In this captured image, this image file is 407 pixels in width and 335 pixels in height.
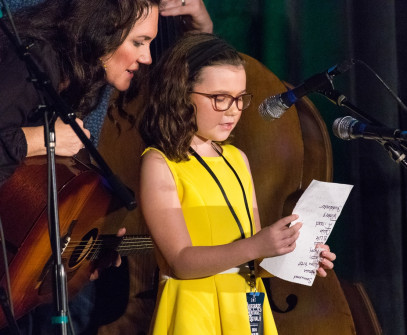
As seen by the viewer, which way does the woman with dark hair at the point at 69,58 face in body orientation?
to the viewer's right

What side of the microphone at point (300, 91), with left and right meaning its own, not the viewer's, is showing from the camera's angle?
left

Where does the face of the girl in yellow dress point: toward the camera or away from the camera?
toward the camera

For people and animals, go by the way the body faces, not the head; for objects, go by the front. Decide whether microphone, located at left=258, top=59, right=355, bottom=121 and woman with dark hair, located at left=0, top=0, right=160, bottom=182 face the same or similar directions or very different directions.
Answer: very different directions

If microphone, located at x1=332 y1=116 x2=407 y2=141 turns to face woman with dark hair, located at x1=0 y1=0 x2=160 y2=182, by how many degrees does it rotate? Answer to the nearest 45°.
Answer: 0° — it already faces them

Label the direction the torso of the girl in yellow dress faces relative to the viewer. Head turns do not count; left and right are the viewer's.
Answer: facing the viewer and to the right of the viewer

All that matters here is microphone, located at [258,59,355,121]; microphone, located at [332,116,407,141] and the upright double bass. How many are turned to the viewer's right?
0

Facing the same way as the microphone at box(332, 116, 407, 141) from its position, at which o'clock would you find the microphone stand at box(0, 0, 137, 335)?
The microphone stand is roughly at 11 o'clock from the microphone.

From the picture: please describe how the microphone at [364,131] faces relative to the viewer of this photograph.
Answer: facing to the left of the viewer
